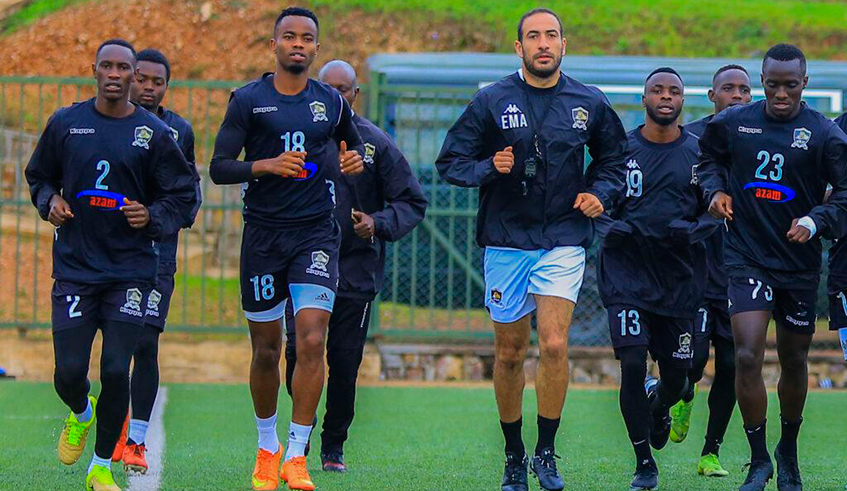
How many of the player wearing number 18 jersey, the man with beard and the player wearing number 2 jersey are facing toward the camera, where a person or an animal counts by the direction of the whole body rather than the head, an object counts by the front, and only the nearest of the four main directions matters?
3

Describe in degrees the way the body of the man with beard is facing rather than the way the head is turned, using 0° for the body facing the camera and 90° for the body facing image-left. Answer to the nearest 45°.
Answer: approximately 0°

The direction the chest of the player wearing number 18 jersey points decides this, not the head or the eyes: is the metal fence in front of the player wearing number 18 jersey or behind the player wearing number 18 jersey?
behind

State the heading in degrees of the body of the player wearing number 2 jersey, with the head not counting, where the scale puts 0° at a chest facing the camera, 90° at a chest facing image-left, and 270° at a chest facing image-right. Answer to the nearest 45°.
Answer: approximately 0°

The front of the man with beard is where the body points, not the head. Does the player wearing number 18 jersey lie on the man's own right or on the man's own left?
on the man's own right
